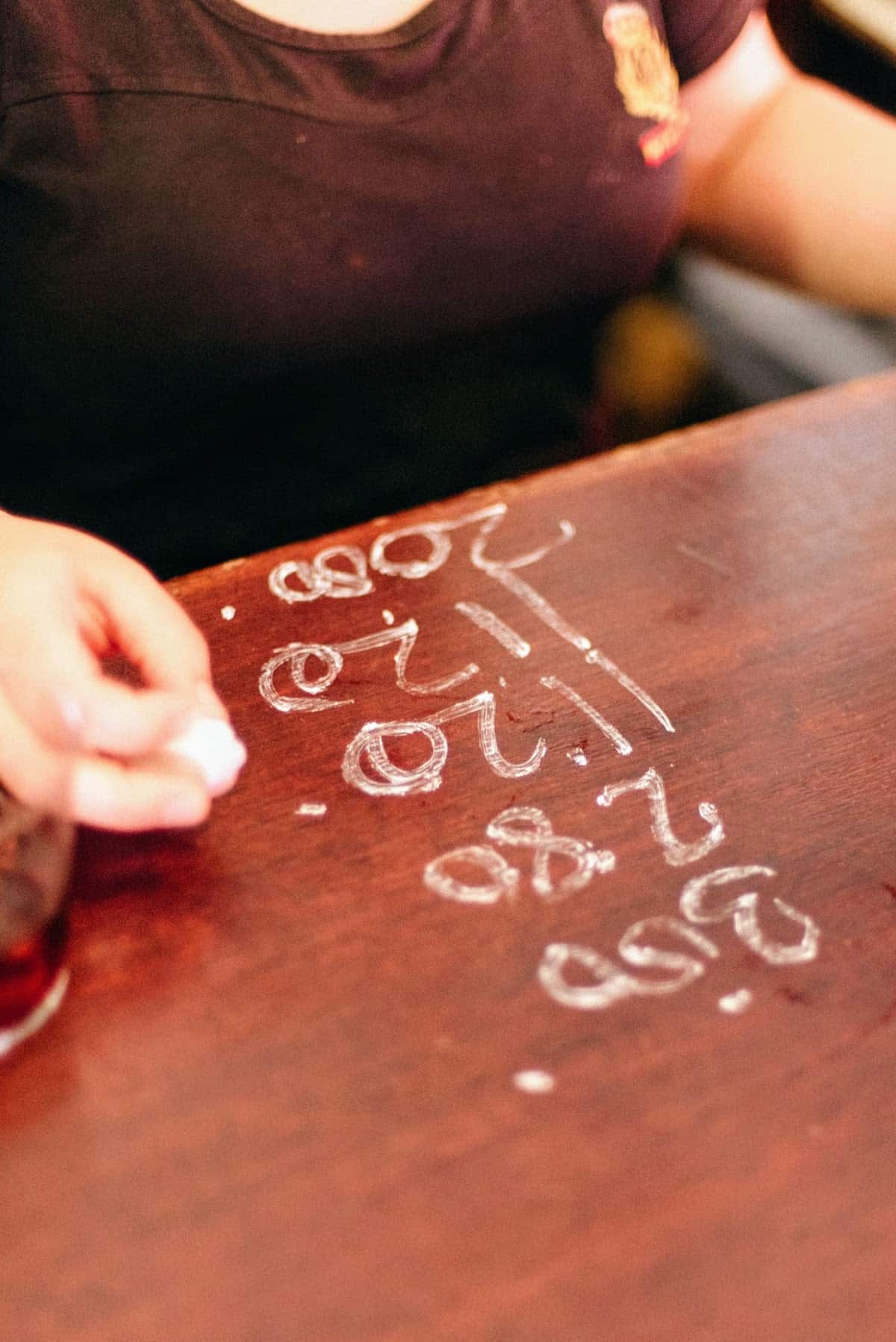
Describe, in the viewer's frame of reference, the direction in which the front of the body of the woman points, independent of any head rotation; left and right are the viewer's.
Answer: facing the viewer
